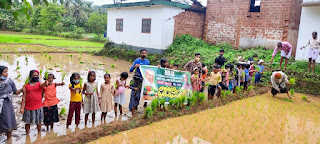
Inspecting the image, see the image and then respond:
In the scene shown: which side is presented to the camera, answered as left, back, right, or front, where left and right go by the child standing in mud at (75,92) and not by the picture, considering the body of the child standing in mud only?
front

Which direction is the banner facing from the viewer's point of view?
toward the camera

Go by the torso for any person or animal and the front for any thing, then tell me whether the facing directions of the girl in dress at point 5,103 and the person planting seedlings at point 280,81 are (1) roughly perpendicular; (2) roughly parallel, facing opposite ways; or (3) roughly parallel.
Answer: roughly perpendicular

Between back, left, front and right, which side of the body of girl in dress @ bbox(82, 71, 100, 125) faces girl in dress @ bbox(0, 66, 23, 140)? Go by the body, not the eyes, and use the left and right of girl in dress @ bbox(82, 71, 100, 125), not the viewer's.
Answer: right

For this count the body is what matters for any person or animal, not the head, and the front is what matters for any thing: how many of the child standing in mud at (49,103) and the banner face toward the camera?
2

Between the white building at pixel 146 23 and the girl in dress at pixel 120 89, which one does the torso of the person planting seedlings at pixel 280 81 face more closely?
the girl in dress

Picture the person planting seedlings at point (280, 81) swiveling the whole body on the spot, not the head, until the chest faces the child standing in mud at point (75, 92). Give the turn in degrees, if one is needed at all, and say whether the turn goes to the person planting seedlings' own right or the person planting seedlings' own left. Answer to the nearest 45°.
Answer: approximately 45° to the person planting seedlings' own right

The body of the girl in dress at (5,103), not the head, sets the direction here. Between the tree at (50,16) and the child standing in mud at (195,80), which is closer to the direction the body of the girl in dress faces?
the child standing in mud

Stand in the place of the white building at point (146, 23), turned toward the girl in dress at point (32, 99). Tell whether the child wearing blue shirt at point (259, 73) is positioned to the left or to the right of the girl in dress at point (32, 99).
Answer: left
